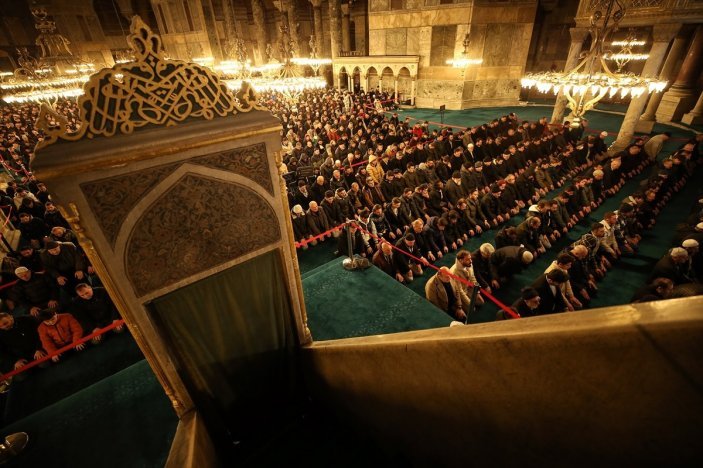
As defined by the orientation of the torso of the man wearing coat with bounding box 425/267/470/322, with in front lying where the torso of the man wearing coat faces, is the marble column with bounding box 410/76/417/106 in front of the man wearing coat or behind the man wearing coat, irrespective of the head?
behind

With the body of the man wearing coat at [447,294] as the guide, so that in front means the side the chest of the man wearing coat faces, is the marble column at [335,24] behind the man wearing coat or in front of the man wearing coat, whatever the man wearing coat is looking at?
behind

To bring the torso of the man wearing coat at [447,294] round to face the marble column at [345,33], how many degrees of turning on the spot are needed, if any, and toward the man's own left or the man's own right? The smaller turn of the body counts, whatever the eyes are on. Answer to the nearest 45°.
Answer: approximately 180°

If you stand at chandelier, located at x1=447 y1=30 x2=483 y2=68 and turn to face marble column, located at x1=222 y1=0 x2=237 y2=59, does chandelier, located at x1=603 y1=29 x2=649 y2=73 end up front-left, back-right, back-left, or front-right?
back-left

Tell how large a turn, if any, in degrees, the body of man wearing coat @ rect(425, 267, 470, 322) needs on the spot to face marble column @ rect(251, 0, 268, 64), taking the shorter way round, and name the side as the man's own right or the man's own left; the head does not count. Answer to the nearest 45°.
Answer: approximately 180°

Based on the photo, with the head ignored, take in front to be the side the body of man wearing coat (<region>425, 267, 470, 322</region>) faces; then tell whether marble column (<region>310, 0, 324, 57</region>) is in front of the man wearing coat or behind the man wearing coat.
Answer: behind
